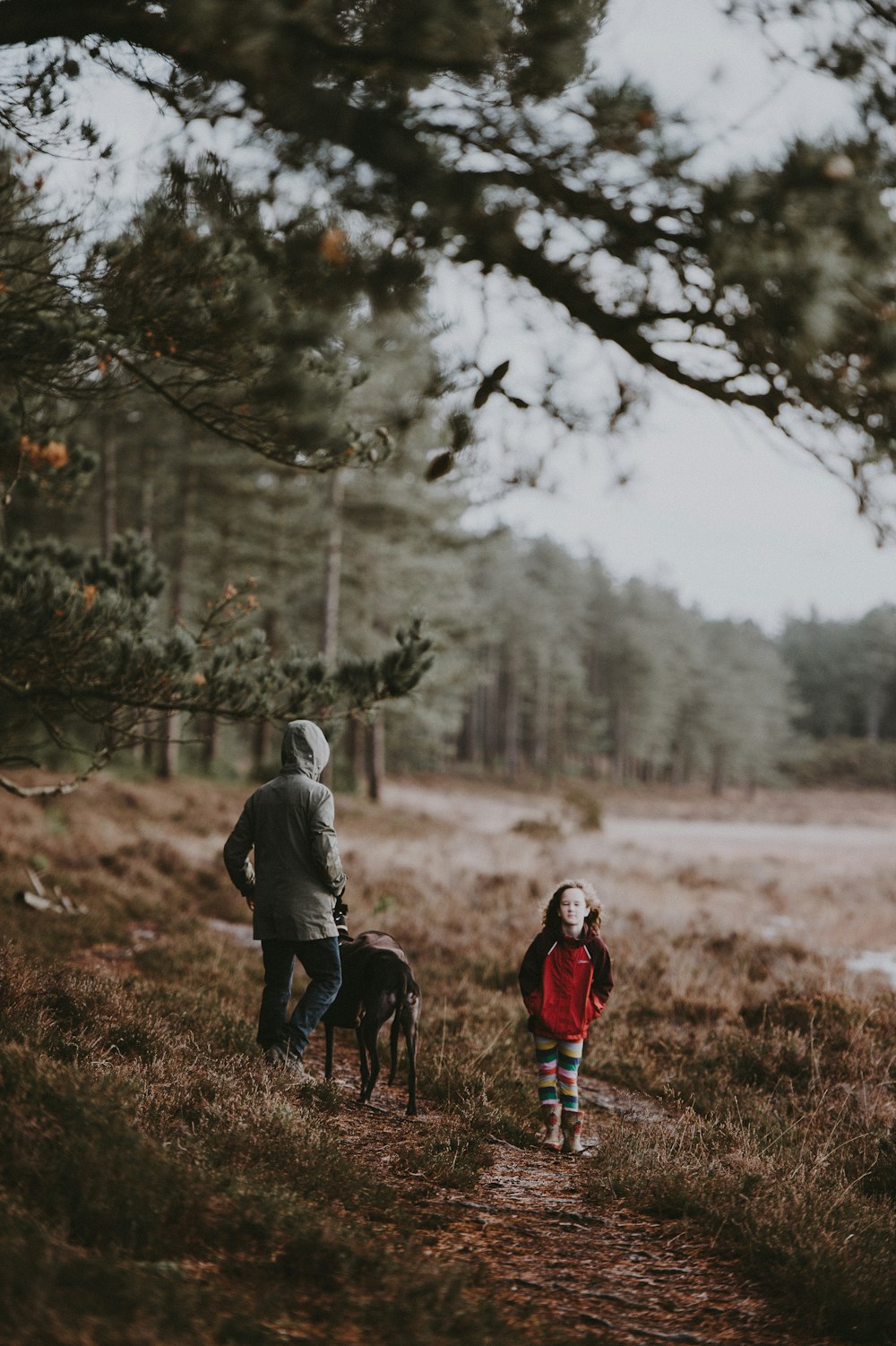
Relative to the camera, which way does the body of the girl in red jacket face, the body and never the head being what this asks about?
toward the camera

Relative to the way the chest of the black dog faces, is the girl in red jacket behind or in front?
behind

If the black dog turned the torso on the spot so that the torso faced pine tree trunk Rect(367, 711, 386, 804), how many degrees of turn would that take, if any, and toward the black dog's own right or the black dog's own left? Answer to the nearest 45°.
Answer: approximately 45° to the black dog's own right

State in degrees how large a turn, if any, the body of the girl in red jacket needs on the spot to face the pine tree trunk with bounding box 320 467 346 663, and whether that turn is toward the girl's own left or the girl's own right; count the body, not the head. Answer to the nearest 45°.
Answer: approximately 180°

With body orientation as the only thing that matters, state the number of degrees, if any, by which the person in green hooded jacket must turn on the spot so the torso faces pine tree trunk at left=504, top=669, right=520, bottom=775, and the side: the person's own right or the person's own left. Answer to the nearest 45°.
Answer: approximately 45° to the person's own left

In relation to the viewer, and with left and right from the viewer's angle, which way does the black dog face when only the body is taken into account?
facing away from the viewer and to the left of the viewer

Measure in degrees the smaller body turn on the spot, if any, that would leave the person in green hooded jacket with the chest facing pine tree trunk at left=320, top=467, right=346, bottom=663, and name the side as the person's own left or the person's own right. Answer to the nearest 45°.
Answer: approximately 45° to the person's own left

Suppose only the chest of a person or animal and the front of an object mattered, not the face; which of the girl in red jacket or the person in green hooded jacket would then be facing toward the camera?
the girl in red jacket

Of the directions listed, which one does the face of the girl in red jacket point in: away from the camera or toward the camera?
toward the camera

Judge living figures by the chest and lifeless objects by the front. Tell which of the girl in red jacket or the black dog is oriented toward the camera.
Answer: the girl in red jacket

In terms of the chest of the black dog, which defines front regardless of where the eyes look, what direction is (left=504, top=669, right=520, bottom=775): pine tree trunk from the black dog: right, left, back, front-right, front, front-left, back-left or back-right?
front-right

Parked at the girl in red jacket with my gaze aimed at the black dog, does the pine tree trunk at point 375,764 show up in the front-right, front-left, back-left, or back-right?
front-right

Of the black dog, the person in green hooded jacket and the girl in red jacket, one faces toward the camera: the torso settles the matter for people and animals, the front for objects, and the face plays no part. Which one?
the girl in red jacket

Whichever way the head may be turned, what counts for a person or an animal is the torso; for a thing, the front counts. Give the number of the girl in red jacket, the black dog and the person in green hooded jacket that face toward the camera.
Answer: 1

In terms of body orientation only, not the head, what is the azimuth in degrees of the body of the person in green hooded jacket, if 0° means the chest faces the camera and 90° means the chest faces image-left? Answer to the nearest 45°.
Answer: approximately 225°
